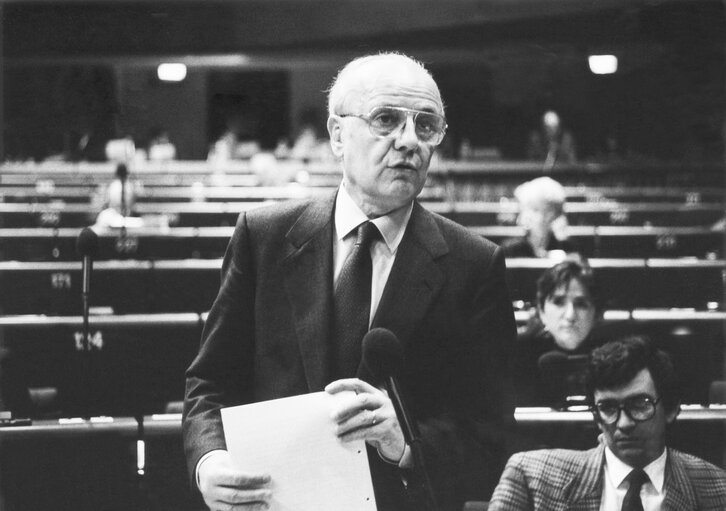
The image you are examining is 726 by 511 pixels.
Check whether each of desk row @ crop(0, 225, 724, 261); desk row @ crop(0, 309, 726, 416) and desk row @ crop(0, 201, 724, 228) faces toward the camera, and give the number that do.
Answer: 3

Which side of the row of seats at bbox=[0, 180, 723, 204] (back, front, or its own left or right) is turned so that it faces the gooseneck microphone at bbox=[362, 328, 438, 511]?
front

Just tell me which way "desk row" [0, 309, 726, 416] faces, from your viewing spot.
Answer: facing the viewer

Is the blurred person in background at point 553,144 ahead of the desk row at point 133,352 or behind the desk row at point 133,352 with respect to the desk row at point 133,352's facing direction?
behind

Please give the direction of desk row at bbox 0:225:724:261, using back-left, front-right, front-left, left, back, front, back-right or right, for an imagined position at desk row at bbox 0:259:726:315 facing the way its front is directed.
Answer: back

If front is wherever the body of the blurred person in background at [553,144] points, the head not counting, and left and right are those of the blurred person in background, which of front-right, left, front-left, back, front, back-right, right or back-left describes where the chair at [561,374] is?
front

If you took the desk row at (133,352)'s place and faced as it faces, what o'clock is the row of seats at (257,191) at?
The row of seats is roughly at 6 o'clock from the desk row.

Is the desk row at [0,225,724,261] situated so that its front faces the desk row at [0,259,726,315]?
yes

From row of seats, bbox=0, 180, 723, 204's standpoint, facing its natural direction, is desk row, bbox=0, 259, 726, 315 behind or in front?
in front

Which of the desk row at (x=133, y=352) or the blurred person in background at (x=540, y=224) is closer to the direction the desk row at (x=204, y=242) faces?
the desk row

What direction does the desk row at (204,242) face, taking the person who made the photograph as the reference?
facing the viewer

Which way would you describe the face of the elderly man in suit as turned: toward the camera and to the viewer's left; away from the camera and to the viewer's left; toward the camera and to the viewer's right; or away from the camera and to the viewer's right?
toward the camera and to the viewer's right

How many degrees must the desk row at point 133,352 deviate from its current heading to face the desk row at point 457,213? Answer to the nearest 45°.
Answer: approximately 180°

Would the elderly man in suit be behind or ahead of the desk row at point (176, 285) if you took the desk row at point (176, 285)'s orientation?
ahead

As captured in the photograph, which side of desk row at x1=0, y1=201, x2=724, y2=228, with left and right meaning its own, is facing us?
front

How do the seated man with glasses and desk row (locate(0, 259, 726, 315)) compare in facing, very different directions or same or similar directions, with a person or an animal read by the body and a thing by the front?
same or similar directions
